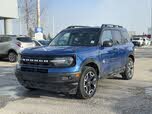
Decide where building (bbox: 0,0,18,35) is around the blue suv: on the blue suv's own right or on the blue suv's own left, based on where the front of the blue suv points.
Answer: on the blue suv's own right

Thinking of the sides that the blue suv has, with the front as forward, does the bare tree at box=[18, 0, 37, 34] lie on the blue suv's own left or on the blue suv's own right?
on the blue suv's own right

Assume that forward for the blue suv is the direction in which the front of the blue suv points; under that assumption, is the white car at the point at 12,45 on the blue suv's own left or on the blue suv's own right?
on the blue suv's own right

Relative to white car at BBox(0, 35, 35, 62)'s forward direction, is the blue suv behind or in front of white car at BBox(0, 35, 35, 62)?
behind

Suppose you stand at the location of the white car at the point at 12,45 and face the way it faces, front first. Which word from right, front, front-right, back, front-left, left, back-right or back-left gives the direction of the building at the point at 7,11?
front-right

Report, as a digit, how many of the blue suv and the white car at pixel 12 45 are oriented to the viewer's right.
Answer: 0

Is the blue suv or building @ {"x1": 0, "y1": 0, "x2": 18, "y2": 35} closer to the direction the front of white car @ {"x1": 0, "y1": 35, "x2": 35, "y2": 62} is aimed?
the building
